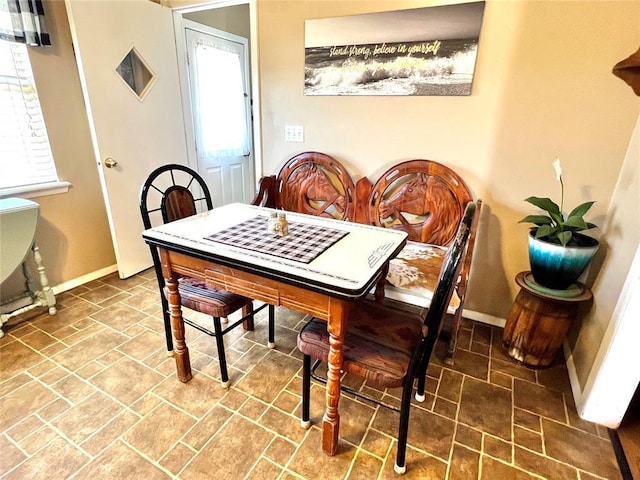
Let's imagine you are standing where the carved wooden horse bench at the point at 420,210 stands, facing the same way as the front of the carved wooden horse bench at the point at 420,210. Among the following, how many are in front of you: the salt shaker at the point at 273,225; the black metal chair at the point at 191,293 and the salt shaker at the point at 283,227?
3

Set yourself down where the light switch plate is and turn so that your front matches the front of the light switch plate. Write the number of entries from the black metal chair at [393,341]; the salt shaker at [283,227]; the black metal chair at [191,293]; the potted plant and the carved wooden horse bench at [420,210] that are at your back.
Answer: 0

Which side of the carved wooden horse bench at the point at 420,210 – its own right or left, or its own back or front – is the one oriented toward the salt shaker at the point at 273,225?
front

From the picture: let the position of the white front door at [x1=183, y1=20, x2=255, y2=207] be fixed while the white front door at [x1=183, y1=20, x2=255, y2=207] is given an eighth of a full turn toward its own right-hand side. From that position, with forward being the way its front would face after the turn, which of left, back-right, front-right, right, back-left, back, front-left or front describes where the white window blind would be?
front-right

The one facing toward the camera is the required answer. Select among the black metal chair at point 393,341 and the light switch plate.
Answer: the light switch plate

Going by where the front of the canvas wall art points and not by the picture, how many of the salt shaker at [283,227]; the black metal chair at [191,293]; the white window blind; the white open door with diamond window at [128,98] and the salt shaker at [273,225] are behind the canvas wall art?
0

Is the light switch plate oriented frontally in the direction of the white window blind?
no

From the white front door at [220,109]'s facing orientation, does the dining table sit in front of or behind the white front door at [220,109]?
in front

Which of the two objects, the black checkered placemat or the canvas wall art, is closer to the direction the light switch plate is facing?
the black checkered placemat

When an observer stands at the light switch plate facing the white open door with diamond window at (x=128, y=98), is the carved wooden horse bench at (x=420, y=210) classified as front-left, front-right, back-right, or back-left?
back-left

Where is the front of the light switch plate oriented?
toward the camera

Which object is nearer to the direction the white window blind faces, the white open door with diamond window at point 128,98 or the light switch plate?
the light switch plate

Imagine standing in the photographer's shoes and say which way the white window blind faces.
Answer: facing the viewer and to the right of the viewer

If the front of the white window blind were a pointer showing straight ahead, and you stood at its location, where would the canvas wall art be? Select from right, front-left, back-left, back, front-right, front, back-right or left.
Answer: front

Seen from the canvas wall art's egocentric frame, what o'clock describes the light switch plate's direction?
The light switch plate is roughly at 2 o'clock from the canvas wall art.

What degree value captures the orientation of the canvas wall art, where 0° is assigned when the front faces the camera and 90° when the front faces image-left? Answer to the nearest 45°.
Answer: approximately 45°

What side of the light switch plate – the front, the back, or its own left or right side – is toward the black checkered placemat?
front

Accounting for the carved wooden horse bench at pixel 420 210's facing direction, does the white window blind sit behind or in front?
in front

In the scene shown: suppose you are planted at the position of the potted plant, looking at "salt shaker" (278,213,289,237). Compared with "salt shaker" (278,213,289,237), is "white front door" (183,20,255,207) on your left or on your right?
right

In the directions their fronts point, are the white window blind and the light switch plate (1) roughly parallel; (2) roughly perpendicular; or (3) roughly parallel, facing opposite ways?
roughly perpendicular

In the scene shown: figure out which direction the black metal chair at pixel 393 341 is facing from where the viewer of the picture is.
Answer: facing away from the viewer and to the left of the viewer
